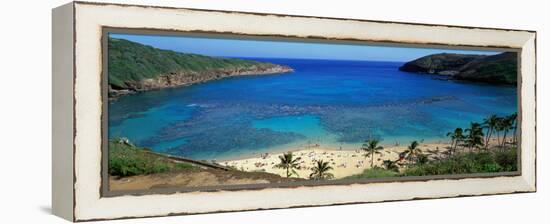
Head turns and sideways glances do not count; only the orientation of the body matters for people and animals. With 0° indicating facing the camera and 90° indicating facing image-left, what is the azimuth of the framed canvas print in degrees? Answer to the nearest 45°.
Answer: approximately 315°
